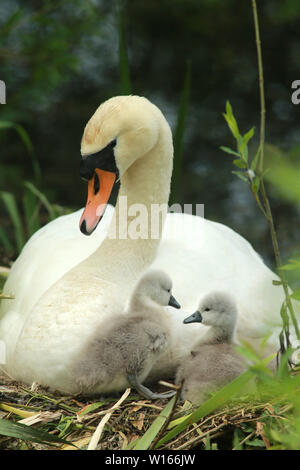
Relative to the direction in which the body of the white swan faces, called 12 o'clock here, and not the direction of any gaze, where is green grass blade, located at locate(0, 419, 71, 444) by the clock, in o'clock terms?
The green grass blade is roughly at 11 o'clock from the white swan.

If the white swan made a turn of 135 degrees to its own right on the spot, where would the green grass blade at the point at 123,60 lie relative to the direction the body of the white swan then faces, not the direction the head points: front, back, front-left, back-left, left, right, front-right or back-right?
front

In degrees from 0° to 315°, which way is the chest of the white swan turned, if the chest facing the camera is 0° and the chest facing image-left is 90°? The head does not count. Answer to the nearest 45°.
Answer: approximately 45°

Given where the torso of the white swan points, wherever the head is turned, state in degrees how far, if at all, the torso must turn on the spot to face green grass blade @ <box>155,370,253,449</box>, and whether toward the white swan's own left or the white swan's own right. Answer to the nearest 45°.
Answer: approximately 45° to the white swan's own left

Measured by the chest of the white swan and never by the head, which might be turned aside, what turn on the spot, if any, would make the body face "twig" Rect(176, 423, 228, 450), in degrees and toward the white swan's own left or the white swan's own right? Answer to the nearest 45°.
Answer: approximately 45° to the white swan's own left

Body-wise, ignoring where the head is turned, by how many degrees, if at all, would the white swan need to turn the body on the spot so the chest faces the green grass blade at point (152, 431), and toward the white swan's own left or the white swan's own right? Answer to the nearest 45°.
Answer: approximately 45° to the white swan's own left

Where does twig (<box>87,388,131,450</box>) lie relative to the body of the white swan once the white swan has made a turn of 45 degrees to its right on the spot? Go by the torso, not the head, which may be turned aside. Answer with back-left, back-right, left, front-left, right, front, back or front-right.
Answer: left
